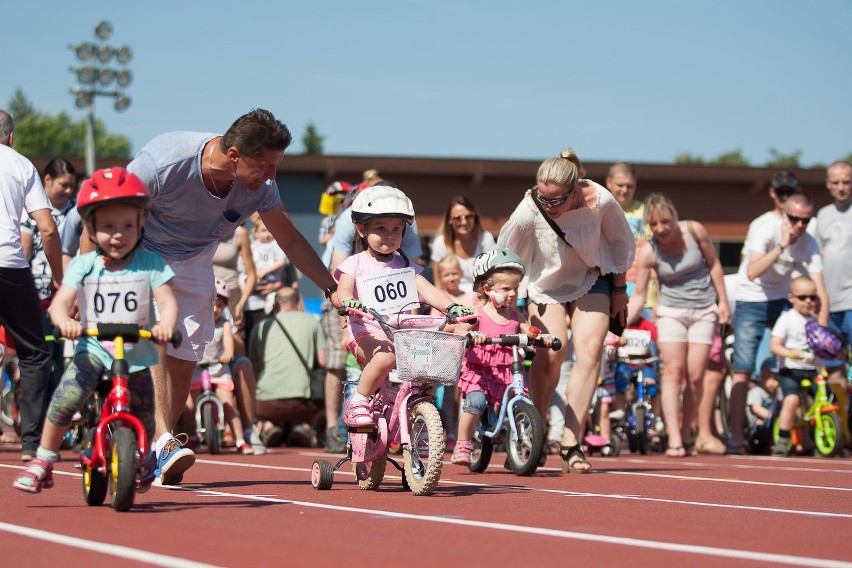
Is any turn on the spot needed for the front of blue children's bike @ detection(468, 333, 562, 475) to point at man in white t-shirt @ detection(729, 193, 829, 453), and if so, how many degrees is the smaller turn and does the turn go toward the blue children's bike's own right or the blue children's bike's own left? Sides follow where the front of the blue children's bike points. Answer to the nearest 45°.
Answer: approximately 90° to the blue children's bike's own left

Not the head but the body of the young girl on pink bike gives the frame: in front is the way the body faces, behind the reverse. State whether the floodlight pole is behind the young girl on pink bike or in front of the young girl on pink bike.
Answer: behind

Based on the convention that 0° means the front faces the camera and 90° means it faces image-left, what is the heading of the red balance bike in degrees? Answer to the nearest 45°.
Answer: approximately 0°

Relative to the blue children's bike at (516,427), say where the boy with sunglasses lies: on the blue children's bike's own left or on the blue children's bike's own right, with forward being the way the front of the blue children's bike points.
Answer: on the blue children's bike's own left

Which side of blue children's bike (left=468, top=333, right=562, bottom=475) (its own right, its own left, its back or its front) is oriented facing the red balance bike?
right

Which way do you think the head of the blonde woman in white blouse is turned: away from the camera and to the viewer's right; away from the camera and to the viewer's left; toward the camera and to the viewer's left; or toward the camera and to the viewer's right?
toward the camera and to the viewer's left
